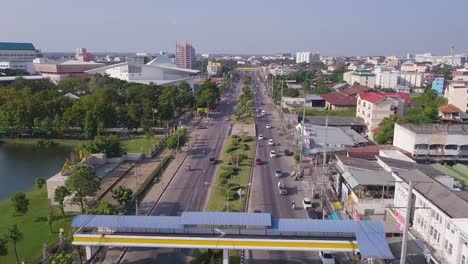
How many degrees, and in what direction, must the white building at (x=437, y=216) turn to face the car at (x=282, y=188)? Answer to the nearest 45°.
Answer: approximately 90° to its right

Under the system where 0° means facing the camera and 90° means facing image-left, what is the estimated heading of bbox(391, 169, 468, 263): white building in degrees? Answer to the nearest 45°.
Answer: approximately 45°

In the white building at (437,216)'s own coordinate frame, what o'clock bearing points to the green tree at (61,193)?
The green tree is roughly at 1 o'clock from the white building.

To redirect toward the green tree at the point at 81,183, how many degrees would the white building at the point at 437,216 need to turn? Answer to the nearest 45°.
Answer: approximately 45° to its right

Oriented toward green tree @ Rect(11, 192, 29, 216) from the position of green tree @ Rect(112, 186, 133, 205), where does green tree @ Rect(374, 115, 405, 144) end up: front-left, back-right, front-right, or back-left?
back-right

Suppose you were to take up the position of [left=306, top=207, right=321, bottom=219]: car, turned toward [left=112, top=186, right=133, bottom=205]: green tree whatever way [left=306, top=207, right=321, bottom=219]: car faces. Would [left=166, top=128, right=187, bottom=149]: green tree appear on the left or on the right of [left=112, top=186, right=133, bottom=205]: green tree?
right

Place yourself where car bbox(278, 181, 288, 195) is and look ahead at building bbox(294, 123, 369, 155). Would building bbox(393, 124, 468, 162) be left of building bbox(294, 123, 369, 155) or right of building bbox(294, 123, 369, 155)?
right
